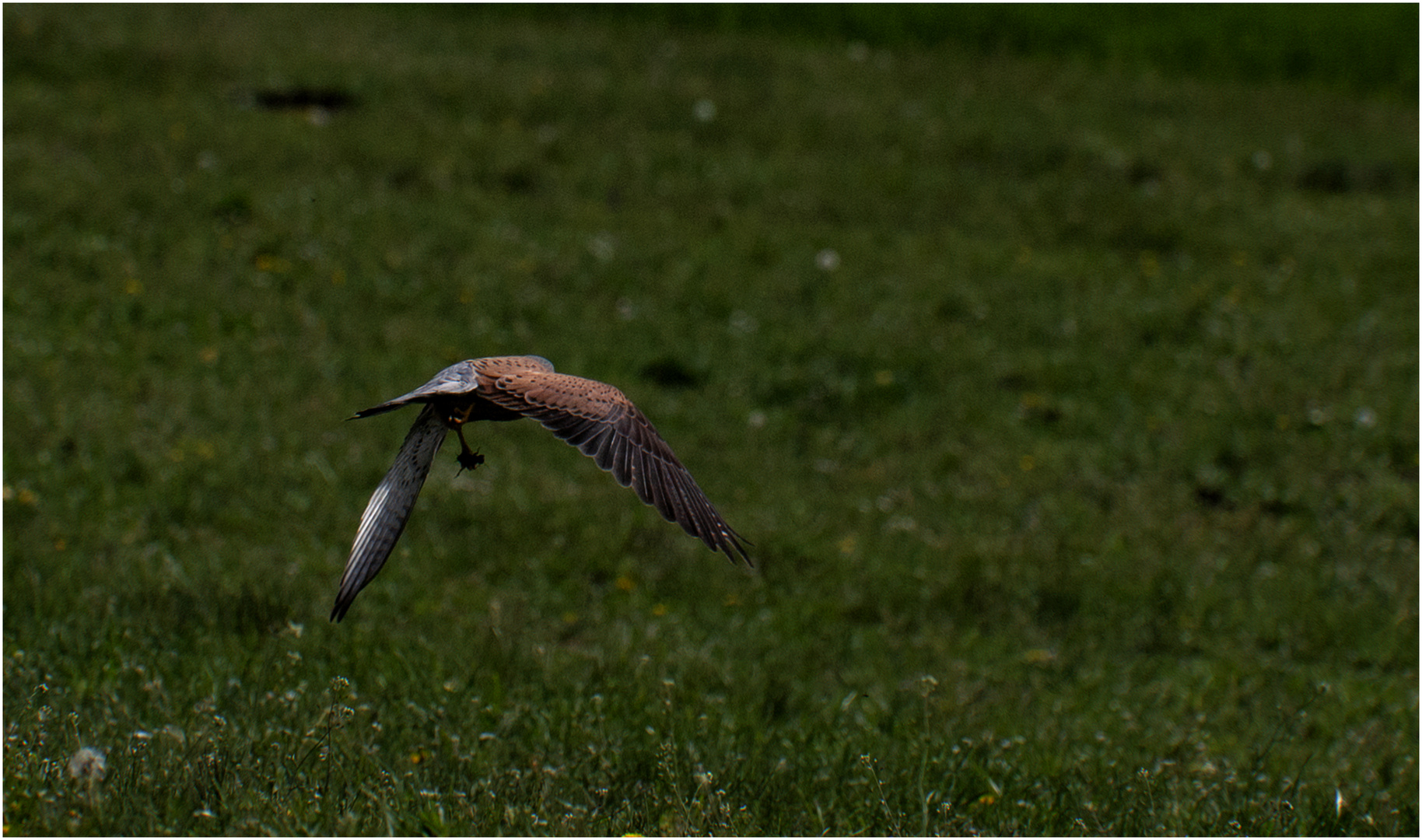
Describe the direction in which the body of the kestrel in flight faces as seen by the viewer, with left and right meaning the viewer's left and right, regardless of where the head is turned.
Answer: facing away from the viewer and to the right of the viewer
